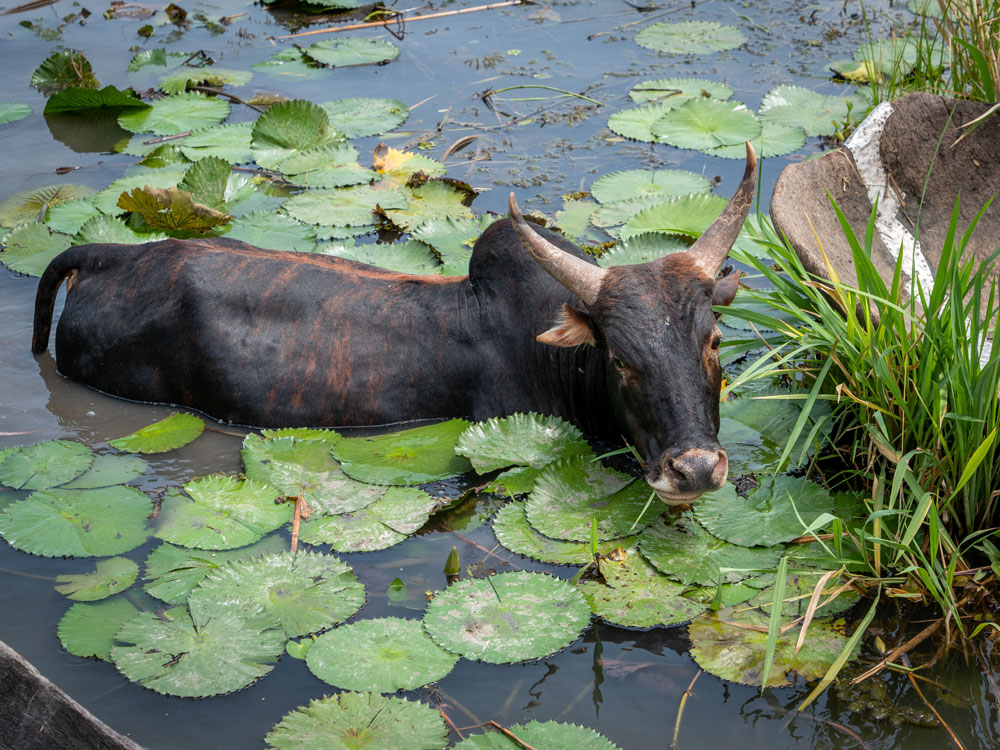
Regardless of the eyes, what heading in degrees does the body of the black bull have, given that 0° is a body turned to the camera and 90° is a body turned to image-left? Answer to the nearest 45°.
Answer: approximately 270°

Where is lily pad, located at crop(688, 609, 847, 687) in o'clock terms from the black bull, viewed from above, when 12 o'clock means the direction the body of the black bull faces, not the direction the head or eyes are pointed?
The lily pad is roughly at 2 o'clock from the black bull.

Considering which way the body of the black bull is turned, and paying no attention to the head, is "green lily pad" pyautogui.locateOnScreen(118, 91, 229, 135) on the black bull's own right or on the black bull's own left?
on the black bull's own left

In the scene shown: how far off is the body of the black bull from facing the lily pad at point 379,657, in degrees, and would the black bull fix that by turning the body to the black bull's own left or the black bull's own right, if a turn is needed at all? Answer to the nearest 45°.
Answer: approximately 90° to the black bull's own right

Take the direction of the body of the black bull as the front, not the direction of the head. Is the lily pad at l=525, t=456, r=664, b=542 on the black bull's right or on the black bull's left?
on the black bull's right

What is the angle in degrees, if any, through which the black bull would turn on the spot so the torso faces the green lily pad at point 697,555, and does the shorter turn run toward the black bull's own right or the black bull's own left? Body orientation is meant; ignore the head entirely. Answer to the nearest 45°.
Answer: approximately 45° to the black bull's own right

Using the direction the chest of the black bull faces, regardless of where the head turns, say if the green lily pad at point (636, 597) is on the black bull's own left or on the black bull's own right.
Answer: on the black bull's own right

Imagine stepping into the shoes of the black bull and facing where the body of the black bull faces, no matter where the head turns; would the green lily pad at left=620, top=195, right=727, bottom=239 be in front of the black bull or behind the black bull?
in front

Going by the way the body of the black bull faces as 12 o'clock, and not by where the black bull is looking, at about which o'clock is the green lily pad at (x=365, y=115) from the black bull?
The green lily pad is roughly at 9 o'clock from the black bull.

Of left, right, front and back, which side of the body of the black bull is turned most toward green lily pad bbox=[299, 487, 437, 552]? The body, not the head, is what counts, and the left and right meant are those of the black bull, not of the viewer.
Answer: right

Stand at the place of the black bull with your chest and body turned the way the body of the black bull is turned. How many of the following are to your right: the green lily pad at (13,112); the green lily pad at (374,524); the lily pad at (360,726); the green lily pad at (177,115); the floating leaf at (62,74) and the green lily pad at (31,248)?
2

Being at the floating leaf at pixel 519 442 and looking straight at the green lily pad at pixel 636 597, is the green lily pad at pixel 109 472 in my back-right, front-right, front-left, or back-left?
back-right

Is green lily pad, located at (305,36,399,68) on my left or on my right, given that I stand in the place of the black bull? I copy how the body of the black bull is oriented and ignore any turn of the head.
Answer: on my left

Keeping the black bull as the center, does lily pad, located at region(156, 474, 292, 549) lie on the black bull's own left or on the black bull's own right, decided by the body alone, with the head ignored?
on the black bull's own right
